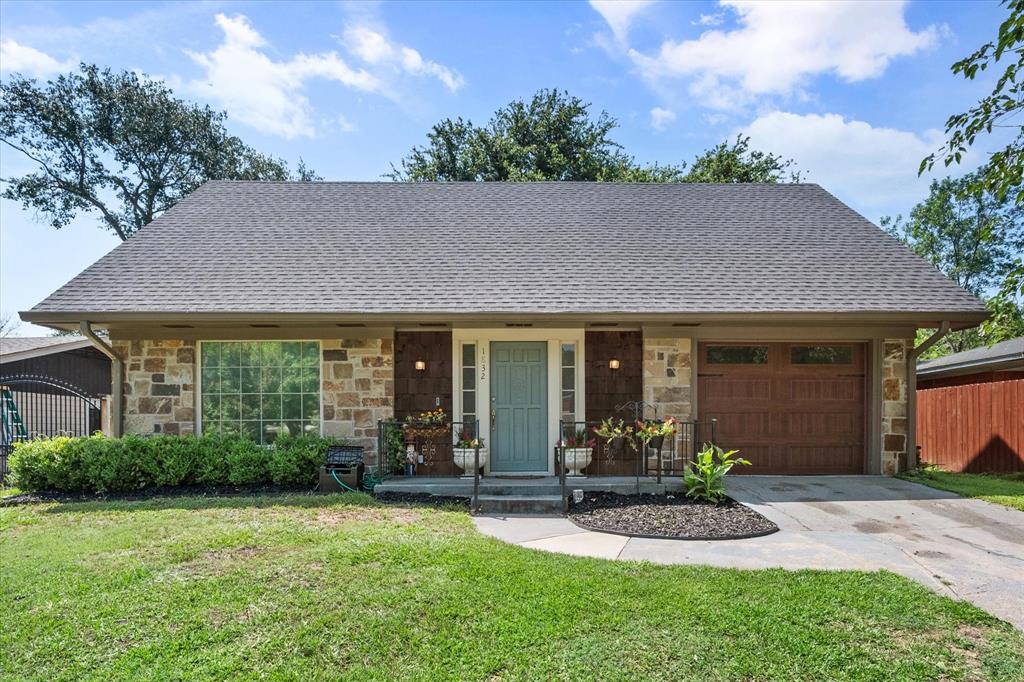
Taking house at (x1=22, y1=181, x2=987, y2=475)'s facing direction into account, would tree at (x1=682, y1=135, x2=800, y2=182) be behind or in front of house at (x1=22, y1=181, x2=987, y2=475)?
behind

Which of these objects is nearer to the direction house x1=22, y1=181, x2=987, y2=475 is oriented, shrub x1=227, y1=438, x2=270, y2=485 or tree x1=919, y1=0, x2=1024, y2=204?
the tree

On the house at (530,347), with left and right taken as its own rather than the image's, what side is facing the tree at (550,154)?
back

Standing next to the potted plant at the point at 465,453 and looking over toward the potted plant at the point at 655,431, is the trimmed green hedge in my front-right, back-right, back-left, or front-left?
back-right

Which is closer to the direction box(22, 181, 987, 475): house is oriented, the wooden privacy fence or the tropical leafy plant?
the tropical leafy plant

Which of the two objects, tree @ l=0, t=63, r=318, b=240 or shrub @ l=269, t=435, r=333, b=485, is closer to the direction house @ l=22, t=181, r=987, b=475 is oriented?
the shrub

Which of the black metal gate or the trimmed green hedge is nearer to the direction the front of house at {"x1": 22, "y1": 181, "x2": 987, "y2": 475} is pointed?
the trimmed green hedge

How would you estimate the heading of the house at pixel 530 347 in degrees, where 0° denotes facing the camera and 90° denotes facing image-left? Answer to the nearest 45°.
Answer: approximately 0°

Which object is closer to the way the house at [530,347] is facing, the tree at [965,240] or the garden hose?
the garden hose
